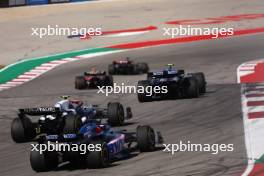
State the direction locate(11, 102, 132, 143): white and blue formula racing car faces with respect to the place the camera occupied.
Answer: facing away from the viewer and to the right of the viewer

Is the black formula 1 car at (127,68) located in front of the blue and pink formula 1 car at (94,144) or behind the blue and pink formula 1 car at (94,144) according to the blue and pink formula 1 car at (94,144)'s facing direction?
in front

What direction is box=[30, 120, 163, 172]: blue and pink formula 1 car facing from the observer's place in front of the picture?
facing away from the viewer and to the right of the viewer

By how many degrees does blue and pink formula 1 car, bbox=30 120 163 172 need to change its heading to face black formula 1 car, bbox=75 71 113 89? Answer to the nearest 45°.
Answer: approximately 45° to its left

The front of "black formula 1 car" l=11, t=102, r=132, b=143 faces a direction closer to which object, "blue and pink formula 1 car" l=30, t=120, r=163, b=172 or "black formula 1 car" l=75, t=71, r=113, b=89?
the black formula 1 car

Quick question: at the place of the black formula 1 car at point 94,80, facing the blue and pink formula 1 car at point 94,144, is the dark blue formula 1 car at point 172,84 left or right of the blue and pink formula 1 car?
left

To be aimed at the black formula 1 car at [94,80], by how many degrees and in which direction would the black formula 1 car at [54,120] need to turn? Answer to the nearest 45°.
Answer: approximately 45° to its left

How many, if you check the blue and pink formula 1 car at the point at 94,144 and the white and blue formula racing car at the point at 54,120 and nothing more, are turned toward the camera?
0

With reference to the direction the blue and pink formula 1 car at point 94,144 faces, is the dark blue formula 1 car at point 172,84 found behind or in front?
in front
